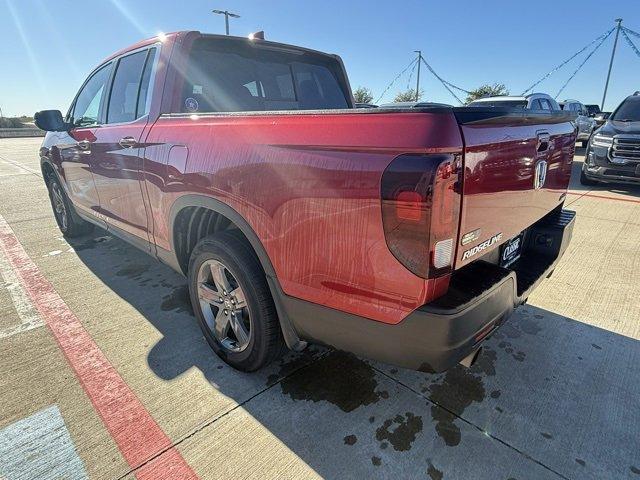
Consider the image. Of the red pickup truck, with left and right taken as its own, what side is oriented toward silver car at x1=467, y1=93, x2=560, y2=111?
right

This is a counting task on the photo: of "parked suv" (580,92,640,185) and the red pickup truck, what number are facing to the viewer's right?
0

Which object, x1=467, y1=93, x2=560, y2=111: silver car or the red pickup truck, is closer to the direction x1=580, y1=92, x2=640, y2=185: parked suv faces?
the red pickup truck

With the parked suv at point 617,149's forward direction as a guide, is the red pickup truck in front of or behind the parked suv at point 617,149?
in front

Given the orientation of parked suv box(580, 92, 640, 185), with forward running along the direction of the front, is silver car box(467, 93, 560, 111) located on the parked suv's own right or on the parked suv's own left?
on the parked suv's own right

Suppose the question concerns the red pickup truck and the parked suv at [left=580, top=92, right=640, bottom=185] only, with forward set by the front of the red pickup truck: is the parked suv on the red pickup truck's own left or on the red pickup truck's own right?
on the red pickup truck's own right

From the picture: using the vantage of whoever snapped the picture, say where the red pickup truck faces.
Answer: facing away from the viewer and to the left of the viewer

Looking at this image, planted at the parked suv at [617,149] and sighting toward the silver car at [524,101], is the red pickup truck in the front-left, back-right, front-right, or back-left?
back-left
